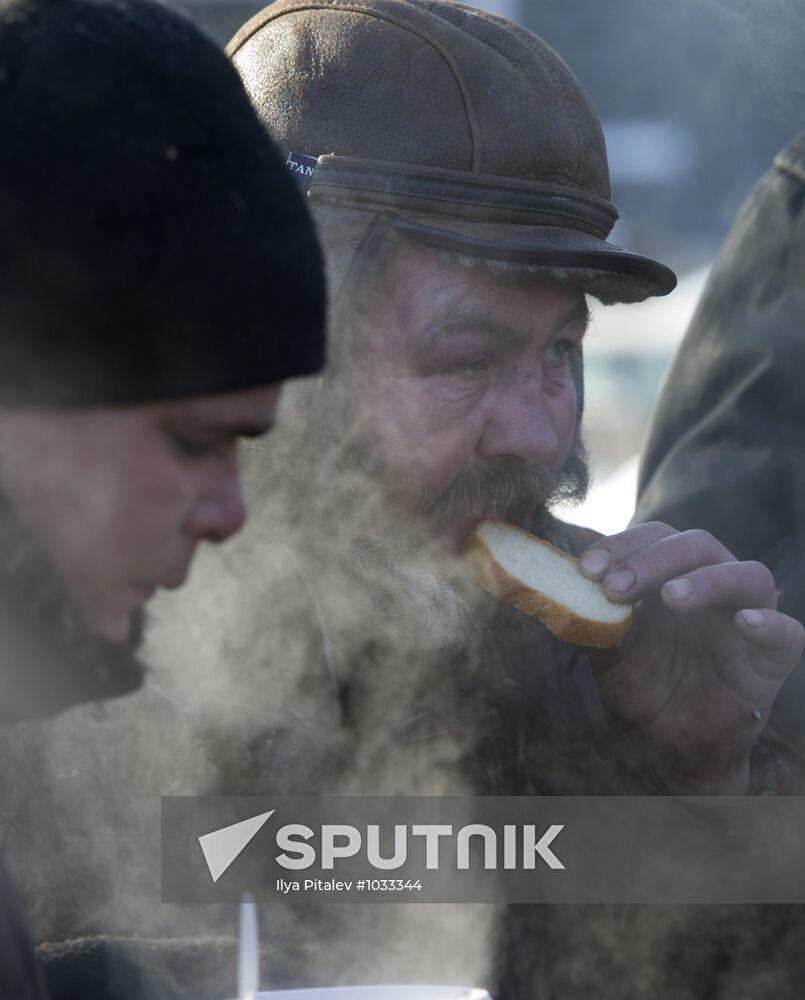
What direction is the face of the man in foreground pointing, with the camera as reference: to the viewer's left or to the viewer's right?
to the viewer's right

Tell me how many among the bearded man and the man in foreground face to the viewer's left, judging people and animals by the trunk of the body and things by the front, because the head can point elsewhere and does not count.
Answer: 0

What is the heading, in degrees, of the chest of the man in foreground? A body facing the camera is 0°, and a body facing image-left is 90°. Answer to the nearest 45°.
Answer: approximately 270°

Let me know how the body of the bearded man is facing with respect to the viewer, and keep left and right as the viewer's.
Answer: facing the viewer and to the right of the viewer
